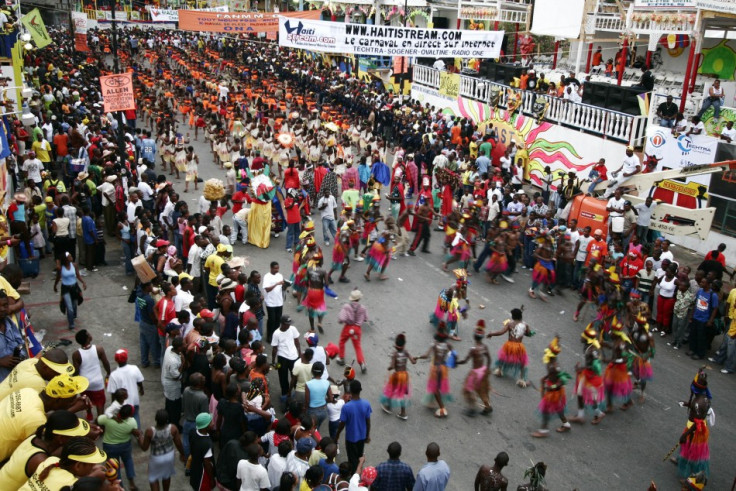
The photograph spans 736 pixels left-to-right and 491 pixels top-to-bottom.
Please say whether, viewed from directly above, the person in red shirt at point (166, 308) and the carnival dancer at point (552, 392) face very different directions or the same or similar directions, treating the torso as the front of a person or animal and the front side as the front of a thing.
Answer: very different directions

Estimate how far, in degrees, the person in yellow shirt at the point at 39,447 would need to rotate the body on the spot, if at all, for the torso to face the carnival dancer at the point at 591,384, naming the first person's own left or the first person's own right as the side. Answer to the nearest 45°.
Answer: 0° — they already face them

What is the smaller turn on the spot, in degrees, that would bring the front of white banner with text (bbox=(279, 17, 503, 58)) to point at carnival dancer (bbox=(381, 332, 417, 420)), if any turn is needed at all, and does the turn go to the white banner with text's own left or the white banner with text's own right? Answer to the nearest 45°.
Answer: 0° — it already faces them

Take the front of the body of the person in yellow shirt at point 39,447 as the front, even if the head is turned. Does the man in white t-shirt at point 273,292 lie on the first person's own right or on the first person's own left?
on the first person's own left

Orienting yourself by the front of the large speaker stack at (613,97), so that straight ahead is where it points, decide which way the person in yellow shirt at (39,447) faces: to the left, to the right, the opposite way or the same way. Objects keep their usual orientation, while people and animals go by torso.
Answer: the opposite way

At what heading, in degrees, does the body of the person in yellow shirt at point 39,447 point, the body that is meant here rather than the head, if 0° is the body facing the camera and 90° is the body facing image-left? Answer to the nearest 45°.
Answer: approximately 270°

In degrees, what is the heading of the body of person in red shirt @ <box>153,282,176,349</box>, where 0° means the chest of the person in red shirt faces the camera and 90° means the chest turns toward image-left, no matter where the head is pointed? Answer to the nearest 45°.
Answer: approximately 270°

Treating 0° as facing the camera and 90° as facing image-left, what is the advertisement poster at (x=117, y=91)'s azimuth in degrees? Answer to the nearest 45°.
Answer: approximately 0°

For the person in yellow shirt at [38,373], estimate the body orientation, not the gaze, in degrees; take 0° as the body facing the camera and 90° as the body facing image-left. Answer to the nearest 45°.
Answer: approximately 270°

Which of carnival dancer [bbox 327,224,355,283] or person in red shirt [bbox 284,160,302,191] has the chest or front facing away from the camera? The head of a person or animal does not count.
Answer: the person in red shirt

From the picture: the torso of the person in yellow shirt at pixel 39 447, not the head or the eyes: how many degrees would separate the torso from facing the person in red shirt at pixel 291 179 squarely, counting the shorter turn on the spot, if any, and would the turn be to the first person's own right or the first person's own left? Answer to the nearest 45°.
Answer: approximately 45° to the first person's own left
